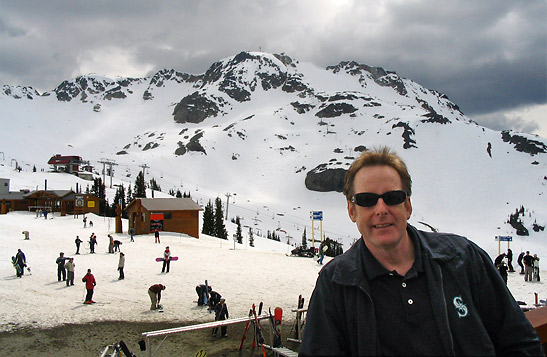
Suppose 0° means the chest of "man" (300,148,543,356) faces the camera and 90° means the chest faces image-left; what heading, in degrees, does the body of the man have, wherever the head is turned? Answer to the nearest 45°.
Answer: approximately 0°

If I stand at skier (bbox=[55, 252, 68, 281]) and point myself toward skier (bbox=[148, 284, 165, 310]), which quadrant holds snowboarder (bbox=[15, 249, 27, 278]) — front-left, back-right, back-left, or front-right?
back-right

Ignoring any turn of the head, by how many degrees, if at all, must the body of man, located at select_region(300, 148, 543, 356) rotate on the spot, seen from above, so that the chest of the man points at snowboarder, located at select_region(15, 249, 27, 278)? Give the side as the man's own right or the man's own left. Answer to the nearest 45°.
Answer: approximately 135° to the man's own right

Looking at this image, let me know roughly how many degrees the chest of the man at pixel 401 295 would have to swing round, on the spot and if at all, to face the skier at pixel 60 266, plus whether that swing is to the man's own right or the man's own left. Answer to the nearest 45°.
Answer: approximately 135° to the man's own right

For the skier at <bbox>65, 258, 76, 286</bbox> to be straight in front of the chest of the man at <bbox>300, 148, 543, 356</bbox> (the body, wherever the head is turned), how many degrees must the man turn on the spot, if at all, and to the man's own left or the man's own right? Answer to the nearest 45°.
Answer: approximately 135° to the man's own right

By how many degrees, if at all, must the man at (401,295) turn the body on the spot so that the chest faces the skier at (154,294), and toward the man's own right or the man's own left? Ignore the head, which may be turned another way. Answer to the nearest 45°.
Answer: approximately 135° to the man's own right
